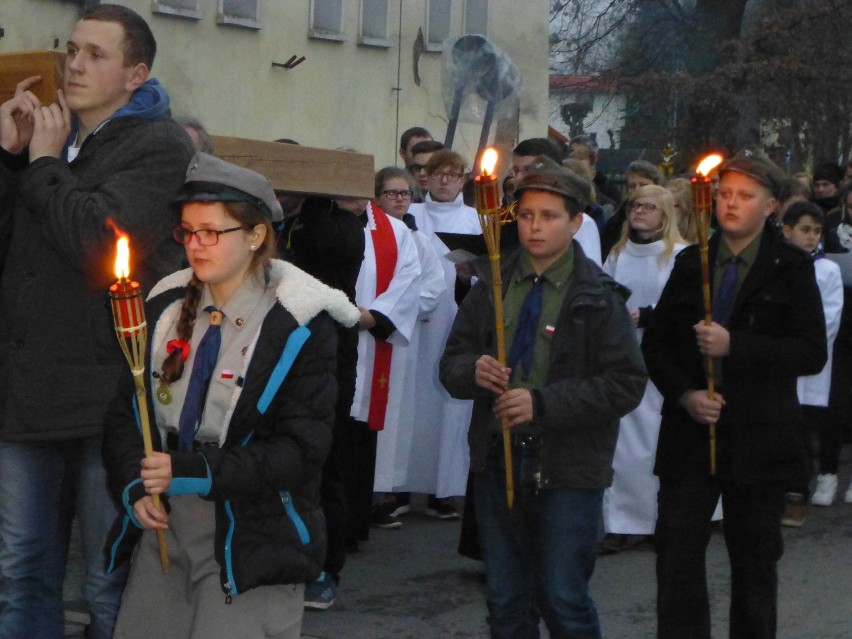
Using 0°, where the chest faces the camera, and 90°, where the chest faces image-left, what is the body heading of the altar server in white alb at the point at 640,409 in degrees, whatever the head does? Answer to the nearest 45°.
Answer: approximately 45°

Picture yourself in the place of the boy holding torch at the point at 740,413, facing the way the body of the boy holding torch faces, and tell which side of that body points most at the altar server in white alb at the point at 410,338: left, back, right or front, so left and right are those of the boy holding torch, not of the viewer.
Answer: right

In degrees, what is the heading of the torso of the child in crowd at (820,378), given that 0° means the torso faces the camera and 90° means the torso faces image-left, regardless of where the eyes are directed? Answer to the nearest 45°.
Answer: approximately 45°

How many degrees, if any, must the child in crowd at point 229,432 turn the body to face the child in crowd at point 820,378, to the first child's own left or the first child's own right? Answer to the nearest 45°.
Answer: approximately 180°

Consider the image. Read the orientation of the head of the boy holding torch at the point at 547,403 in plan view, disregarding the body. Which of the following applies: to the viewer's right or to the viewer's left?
to the viewer's left

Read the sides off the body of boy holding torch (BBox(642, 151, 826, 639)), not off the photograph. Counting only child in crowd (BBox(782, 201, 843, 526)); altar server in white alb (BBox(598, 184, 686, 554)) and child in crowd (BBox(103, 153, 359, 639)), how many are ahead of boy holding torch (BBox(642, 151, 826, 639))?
1

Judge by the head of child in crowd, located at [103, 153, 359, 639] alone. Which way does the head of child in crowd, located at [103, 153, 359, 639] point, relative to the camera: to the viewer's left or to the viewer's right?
to the viewer's left
